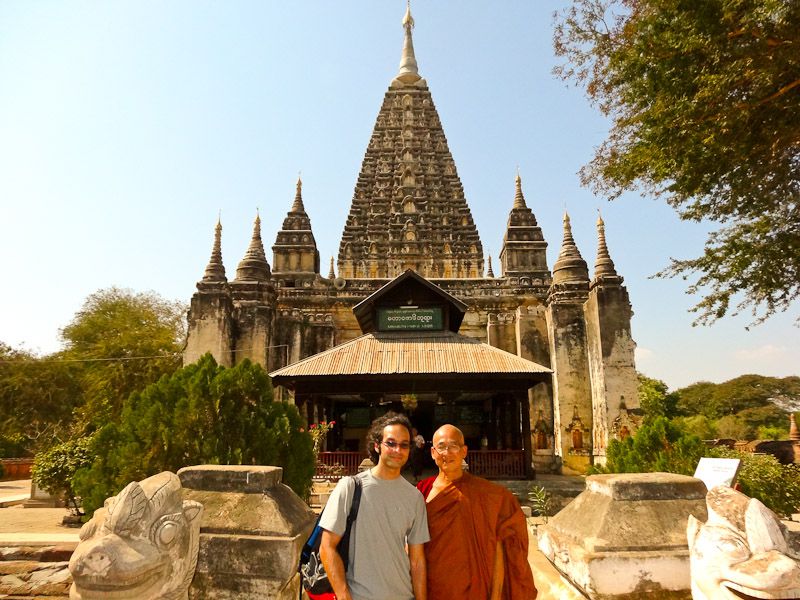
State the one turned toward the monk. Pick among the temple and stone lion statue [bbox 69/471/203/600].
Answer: the temple

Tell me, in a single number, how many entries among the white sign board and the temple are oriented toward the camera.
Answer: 2

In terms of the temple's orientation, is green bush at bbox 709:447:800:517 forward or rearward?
forward

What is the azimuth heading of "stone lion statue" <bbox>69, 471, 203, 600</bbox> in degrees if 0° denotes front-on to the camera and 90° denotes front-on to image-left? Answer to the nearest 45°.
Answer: approximately 45°

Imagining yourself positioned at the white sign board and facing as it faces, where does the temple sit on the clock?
The temple is roughly at 5 o'clock from the white sign board.

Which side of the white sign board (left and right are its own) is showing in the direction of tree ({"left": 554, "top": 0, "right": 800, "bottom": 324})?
back

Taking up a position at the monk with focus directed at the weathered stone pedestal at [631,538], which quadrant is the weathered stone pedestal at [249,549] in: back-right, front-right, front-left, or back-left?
back-left

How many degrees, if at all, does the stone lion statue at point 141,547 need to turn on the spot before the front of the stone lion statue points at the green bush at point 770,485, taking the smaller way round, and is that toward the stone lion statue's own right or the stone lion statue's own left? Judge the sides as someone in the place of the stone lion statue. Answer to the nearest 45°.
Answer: approximately 135° to the stone lion statue's own left

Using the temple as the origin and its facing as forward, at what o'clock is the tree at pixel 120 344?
The tree is roughly at 4 o'clock from the temple.
